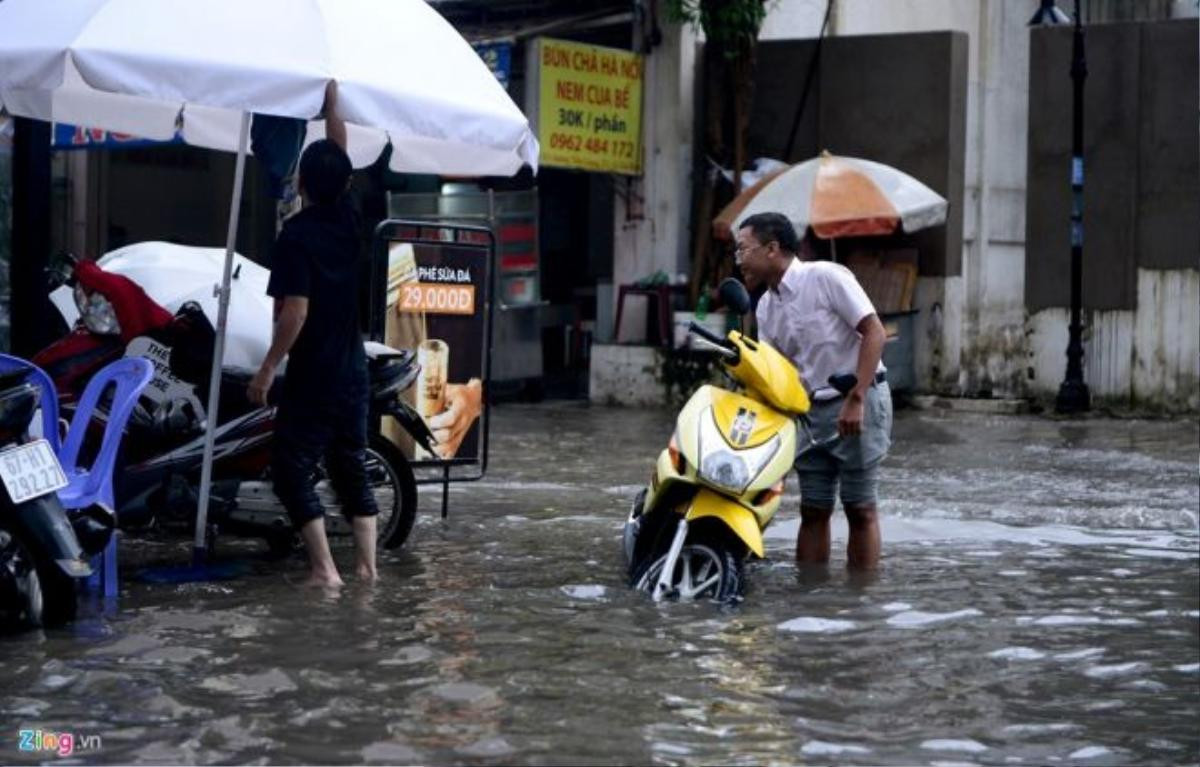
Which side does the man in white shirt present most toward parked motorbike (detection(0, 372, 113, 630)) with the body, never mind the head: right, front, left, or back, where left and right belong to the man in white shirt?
front

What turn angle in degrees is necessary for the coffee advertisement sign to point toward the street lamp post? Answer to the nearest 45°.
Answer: approximately 135° to its left

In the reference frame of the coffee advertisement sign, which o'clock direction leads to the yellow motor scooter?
The yellow motor scooter is roughly at 11 o'clock from the coffee advertisement sign.

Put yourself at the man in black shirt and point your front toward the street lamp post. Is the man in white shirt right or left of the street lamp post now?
right

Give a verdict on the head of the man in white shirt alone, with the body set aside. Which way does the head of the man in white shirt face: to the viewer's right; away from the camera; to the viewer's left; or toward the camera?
to the viewer's left

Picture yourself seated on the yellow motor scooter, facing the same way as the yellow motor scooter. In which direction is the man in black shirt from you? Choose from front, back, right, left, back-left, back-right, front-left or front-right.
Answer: back-right

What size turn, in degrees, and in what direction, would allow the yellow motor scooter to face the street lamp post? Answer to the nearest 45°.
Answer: approximately 135° to its left

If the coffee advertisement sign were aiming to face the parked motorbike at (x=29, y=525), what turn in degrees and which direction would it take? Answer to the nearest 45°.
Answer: approximately 45° to its right

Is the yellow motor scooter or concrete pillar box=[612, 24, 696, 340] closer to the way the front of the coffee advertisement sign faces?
the yellow motor scooter

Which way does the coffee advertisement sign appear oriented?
toward the camera

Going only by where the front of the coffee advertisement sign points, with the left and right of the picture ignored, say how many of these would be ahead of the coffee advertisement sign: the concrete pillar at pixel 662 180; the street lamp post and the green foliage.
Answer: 0

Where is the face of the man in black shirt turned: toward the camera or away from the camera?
away from the camera

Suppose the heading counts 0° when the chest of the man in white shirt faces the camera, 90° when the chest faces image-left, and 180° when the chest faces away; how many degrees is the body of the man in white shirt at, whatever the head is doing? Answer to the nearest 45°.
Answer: approximately 45°

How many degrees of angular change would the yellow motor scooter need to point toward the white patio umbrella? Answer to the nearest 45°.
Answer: approximately 135° to its right

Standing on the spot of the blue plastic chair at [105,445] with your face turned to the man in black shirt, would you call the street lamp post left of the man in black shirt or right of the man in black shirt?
left

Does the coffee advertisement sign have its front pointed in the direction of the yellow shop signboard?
no

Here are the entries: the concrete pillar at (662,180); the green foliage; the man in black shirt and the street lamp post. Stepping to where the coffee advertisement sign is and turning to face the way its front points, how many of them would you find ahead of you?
1
